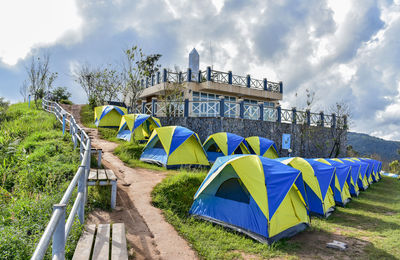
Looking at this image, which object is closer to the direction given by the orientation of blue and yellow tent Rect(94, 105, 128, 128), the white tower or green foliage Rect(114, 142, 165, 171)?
the green foliage

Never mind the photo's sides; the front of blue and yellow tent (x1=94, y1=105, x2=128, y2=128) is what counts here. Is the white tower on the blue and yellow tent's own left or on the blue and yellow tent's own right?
on the blue and yellow tent's own left

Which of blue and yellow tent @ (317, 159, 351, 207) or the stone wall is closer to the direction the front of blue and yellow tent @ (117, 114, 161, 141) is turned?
the blue and yellow tent

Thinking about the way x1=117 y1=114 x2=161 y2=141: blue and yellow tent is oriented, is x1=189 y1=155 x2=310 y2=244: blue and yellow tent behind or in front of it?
in front

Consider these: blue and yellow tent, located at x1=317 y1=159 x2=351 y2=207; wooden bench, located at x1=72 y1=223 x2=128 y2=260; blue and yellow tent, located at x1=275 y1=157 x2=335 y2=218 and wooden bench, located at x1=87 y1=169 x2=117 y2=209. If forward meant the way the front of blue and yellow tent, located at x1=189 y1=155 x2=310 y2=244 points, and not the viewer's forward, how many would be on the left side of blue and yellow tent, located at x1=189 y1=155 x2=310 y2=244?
2
